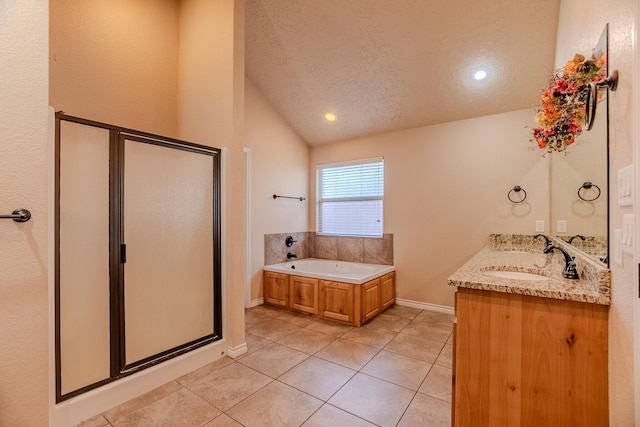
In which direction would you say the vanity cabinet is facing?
to the viewer's left

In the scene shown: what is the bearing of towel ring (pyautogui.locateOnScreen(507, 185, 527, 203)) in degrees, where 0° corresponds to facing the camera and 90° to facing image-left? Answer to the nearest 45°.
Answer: approximately 0°

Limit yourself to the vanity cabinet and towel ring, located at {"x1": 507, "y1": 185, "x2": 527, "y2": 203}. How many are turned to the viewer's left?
1

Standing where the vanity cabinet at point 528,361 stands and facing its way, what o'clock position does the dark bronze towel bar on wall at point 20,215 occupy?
The dark bronze towel bar on wall is roughly at 11 o'clock from the vanity cabinet.

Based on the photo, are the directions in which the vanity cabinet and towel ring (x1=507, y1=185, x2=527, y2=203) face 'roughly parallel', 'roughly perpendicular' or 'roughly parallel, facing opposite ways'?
roughly perpendicular
